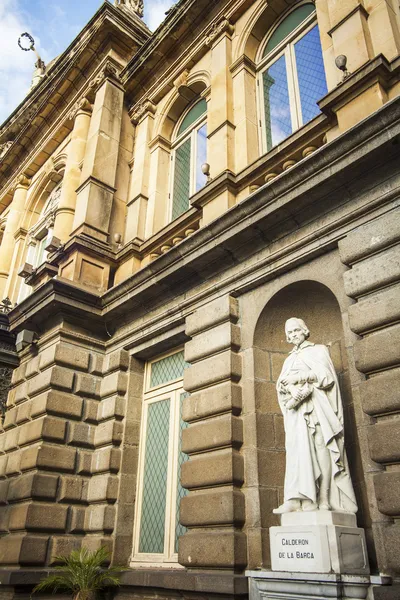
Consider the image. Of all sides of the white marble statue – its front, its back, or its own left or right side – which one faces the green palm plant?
right
